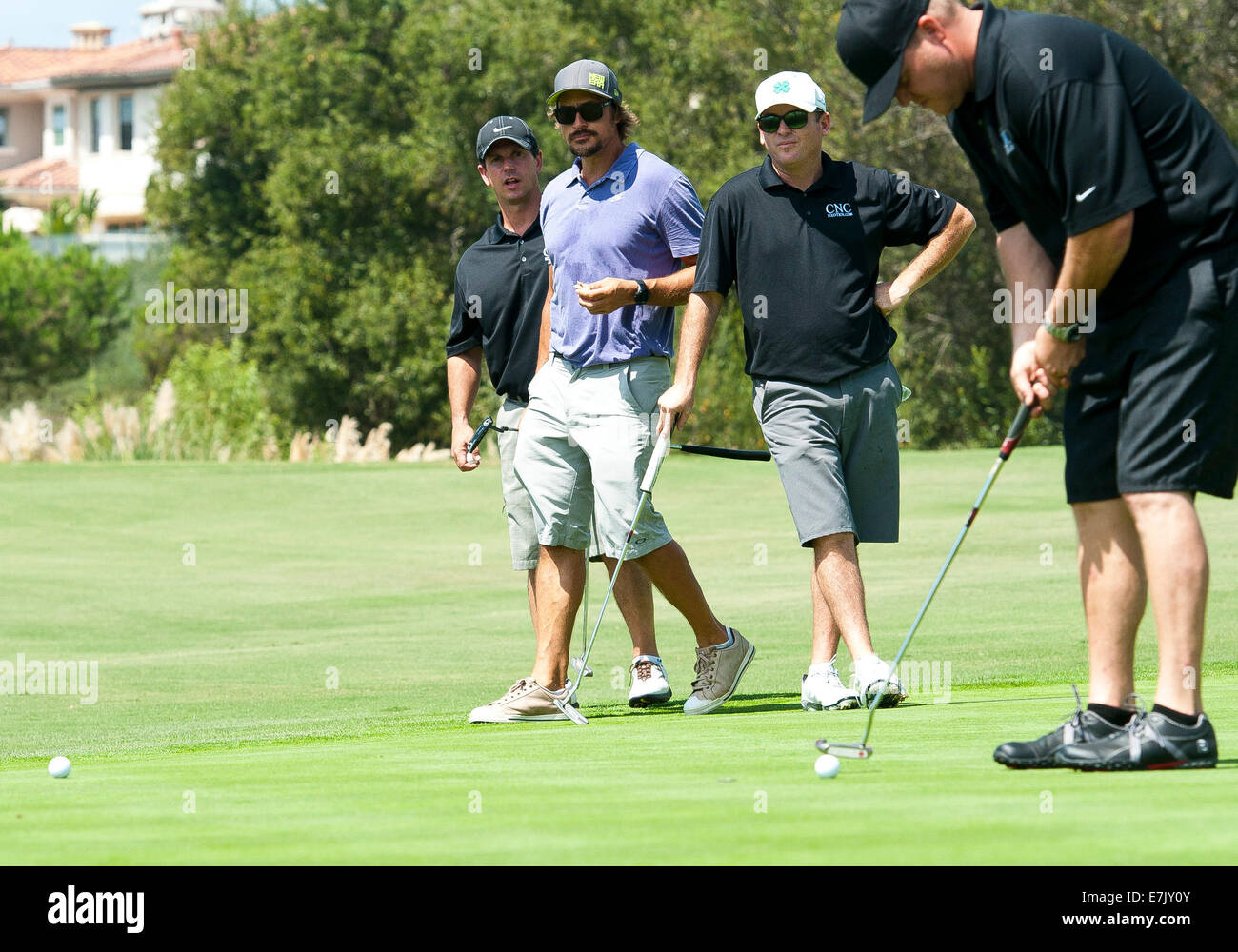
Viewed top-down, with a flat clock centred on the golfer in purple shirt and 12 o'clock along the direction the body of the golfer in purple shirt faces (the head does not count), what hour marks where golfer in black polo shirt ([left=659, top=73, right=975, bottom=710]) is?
The golfer in black polo shirt is roughly at 8 o'clock from the golfer in purple shirt.

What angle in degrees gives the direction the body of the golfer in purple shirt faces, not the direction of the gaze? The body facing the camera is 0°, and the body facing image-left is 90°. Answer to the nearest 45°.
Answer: approximately 45°

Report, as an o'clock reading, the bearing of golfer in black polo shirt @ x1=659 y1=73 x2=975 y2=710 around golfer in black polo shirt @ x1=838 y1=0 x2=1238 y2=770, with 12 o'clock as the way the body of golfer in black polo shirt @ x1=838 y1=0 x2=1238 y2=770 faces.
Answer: golfer in black polo shirt @ x1=659 y1=73 x2=975 y2=710 is roughly at 2 o'clock from golfer in black polo shirt @ x1=838 y1=0 x2=1238 y2=770.

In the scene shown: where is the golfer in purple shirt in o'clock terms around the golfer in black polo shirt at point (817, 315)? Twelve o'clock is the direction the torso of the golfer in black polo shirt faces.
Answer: The golfer in purple shirt is roughly at 3 o'clock from the golfer in black polo shirt.

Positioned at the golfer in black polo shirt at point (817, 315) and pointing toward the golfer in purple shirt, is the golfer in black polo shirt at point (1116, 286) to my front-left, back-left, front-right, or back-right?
back-left

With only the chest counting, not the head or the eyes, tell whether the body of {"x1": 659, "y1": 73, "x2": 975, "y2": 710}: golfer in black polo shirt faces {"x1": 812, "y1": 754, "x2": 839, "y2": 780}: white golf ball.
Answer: yes

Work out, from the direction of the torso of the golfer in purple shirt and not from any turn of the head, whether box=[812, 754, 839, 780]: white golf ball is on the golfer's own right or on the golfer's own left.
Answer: on the golfer's own left

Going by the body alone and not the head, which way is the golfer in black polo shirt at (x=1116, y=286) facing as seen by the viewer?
to the viewer's left

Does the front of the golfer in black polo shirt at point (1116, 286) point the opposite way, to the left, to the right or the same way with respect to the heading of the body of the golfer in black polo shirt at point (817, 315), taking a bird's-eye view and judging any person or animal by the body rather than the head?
to the right

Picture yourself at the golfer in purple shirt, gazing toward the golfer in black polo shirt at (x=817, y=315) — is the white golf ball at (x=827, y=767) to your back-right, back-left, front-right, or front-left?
front-right

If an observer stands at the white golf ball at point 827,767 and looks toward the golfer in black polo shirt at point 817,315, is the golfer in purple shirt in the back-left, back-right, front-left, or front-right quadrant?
front-left

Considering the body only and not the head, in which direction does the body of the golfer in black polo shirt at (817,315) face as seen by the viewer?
toward the camera

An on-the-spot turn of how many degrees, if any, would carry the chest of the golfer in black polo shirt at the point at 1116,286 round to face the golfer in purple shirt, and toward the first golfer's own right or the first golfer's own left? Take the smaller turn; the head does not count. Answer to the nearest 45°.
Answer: approximately 45° to the first golfer's own right

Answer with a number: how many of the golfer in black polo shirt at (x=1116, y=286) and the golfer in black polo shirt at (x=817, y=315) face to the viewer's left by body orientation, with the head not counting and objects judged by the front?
1
